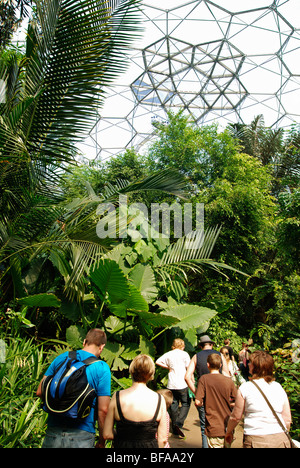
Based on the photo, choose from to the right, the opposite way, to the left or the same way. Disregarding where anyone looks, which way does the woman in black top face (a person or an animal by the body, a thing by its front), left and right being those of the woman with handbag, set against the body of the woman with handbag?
the same way

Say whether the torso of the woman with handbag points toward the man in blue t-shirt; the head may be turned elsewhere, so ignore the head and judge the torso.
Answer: no

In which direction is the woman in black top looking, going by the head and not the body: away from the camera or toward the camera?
away from the camera

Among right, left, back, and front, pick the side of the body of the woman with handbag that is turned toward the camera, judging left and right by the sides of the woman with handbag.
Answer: back

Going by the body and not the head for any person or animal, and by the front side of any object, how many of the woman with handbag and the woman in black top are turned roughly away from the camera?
2

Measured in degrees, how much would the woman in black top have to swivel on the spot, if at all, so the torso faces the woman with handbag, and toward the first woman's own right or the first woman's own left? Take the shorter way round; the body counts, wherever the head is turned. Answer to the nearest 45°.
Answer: approximately 45° to the first woman's own right

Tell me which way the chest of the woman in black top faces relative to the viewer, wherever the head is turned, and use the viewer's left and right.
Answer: facing away from the viewer

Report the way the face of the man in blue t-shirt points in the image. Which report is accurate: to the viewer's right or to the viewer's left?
to the viewer's right

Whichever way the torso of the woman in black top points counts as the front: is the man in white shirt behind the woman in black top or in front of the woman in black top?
in front
